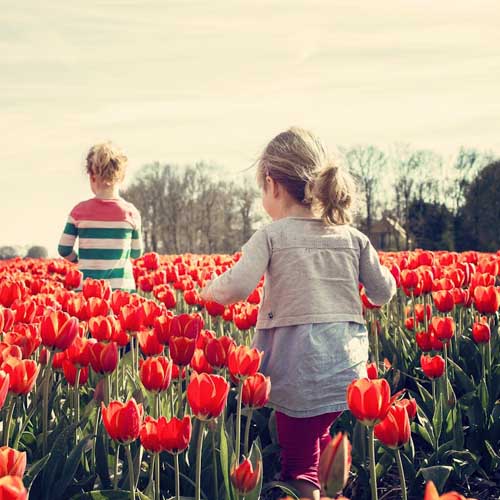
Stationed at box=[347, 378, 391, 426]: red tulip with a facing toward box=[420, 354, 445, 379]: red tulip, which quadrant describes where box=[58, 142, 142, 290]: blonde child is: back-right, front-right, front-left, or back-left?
front-left

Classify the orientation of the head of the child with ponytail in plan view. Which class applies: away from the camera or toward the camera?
away from the camera

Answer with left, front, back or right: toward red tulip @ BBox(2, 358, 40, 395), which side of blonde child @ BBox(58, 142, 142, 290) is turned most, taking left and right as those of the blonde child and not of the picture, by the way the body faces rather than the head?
back

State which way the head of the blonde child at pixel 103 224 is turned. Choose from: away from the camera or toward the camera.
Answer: away from the camera

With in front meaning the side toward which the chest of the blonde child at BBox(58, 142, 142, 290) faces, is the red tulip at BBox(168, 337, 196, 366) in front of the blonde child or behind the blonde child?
behind

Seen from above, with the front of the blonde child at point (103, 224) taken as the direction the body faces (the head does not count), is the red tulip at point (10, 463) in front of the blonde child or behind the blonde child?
behind

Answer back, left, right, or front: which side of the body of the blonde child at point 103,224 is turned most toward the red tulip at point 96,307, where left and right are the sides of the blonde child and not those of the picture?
back

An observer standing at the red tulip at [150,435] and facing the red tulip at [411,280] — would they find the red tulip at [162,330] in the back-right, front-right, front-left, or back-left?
front-left

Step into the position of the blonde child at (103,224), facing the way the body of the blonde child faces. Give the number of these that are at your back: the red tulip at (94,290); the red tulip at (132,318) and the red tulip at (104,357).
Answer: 3

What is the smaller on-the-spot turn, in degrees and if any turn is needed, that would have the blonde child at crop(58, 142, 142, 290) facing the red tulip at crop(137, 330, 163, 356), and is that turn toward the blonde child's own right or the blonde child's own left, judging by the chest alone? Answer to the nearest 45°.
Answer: approximately 180°

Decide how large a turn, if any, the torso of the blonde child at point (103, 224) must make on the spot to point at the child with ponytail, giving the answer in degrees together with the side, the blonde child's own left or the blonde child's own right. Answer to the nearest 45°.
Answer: approximately 180°

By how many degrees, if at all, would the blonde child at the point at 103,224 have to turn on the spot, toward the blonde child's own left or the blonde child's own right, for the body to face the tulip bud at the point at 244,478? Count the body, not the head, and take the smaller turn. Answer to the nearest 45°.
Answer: approximately 180°

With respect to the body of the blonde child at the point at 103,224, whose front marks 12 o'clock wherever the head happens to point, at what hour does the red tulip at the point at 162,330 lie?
The red tulip is roughly at 6 o'clock from the blonde child.

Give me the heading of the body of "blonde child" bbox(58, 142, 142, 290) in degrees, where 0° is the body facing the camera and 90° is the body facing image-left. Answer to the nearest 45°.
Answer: approximately 180°

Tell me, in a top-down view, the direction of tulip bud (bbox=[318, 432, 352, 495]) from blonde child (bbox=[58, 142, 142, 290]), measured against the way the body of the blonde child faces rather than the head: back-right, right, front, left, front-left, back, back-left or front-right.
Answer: back

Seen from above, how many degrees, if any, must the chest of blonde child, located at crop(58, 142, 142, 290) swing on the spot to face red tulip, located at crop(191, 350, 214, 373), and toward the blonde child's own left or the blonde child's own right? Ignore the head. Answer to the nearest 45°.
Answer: approximately 180°

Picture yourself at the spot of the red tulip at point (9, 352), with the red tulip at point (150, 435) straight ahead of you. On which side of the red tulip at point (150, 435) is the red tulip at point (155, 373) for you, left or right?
left

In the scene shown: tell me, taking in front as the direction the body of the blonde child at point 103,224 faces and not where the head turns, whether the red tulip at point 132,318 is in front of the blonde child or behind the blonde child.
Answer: behind
